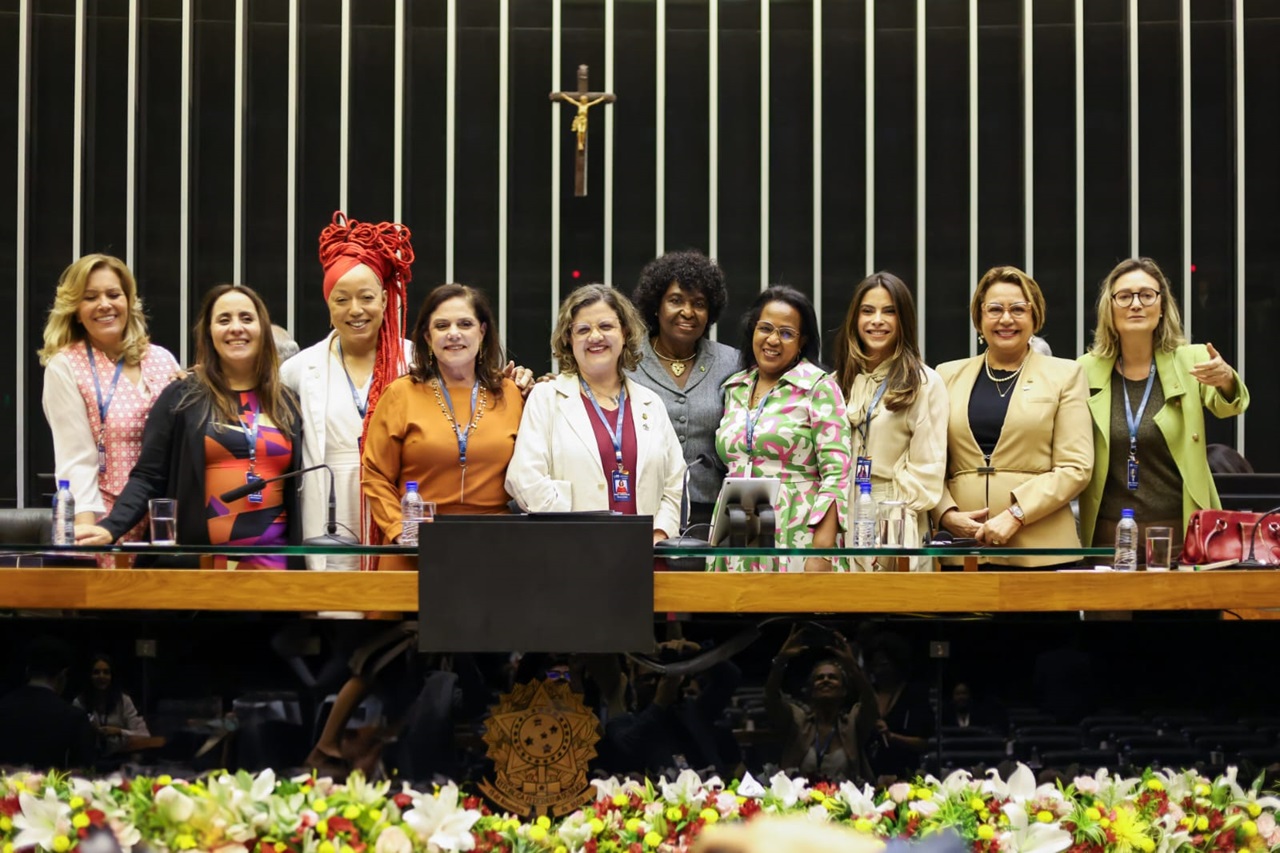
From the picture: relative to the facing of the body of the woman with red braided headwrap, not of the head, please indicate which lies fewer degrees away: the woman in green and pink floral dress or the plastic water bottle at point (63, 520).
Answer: the plastic water bottle

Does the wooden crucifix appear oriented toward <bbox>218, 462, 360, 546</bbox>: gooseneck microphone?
yes

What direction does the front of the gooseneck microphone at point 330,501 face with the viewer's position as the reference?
facing to the left of the viewer

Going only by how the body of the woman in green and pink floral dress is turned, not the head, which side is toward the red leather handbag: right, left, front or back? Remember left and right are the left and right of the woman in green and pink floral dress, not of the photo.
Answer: left

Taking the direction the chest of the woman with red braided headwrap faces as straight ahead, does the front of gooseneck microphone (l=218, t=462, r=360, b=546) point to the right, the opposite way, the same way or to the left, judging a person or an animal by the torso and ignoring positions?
to the right
